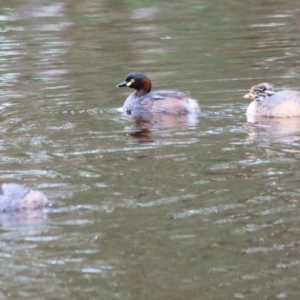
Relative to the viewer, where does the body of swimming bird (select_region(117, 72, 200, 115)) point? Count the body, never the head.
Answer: to the viewer's left

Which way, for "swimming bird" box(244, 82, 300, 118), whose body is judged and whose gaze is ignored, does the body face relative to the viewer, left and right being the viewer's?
facing to the left of the viewer

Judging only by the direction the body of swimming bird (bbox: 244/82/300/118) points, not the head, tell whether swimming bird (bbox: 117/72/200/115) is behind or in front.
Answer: in front

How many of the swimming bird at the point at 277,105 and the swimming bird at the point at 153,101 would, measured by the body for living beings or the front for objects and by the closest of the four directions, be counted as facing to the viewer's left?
2

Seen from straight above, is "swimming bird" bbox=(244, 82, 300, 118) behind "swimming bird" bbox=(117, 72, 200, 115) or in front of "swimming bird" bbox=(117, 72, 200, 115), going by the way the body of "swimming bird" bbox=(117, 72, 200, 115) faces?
behind
